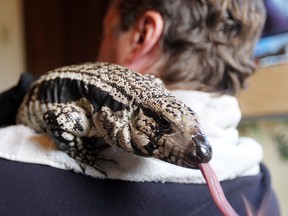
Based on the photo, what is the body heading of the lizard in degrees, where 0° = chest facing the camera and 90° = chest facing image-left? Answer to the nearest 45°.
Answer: approximately 315°

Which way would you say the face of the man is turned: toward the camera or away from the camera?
away from the camera

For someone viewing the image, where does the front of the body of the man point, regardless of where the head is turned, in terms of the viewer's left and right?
facing away from the viewer and to the left of the viewer
